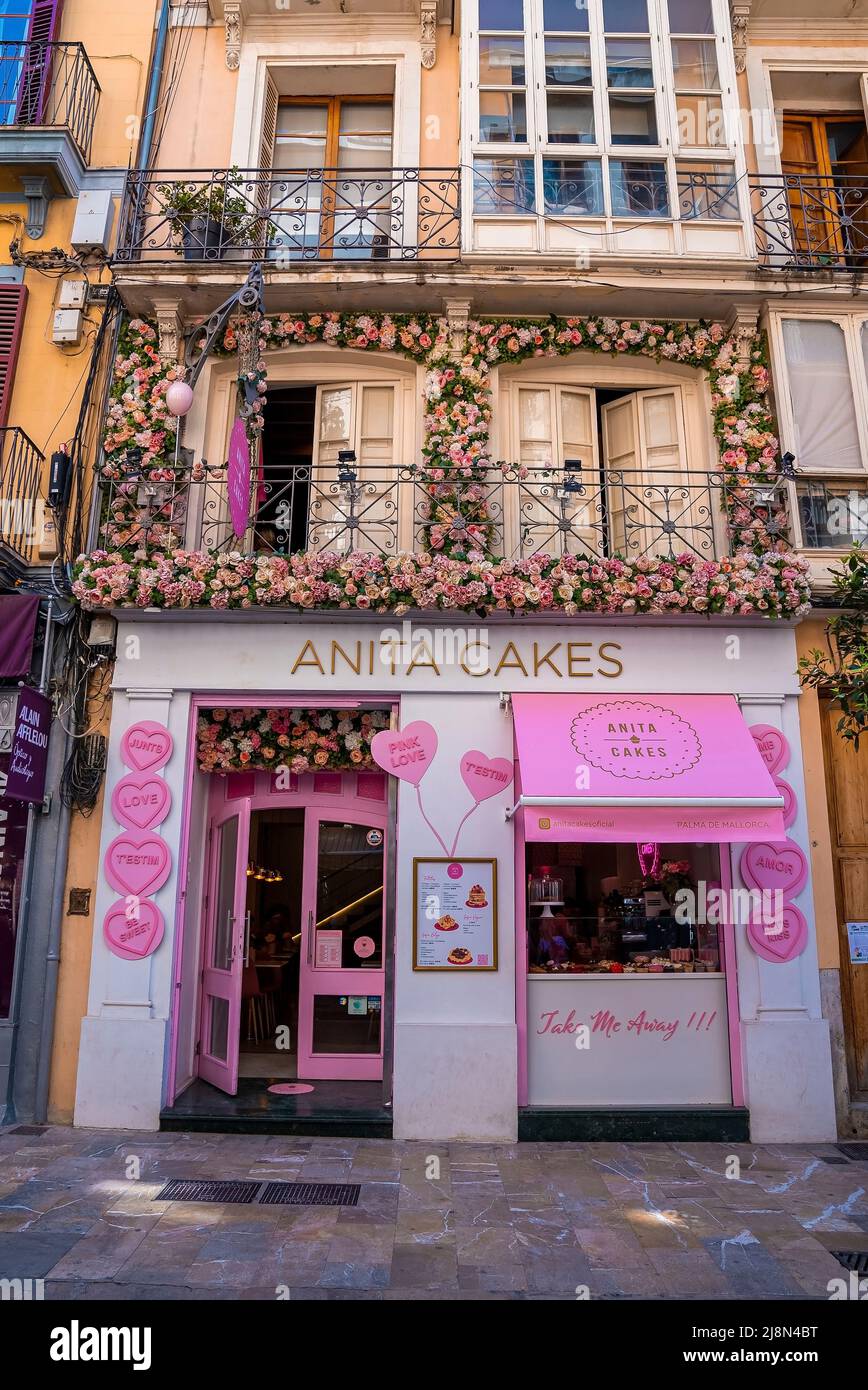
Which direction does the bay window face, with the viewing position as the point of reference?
facing the viewer

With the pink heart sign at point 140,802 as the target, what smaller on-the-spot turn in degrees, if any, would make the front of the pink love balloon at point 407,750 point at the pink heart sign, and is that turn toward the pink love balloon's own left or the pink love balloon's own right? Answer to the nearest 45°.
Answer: approximately 90° to the pink love balloon's own right

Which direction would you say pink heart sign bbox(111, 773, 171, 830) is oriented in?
toward the camera

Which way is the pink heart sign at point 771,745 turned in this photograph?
toward the camera

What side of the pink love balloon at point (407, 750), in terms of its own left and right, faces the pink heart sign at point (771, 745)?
left

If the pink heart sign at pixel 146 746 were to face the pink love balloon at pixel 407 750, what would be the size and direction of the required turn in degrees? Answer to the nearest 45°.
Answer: approximately 90° to its left

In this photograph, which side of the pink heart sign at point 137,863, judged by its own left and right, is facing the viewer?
front

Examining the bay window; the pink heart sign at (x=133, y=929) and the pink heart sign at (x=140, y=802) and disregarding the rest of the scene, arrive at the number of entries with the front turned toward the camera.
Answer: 3
